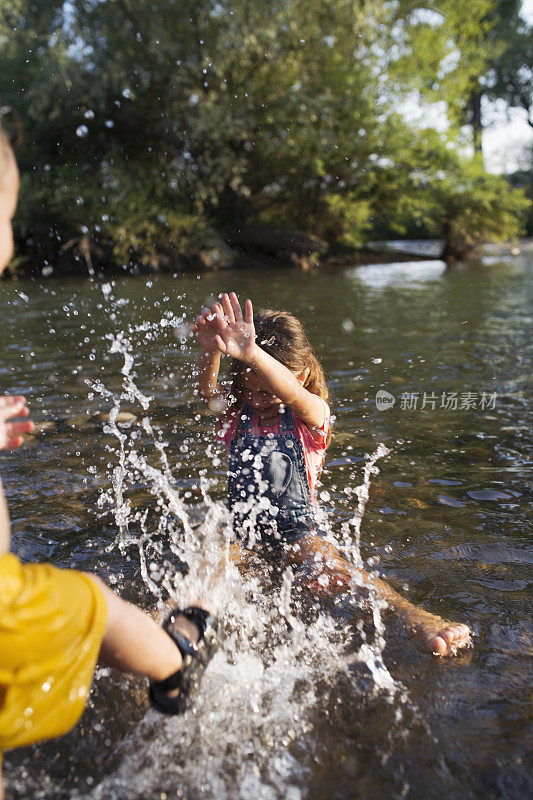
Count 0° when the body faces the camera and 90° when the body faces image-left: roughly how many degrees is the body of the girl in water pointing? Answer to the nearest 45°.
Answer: approximately 45°
